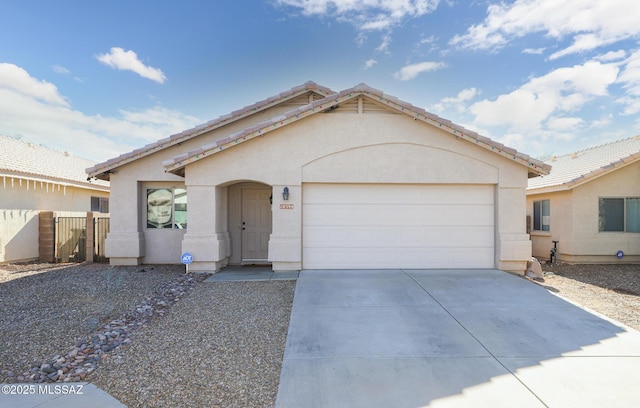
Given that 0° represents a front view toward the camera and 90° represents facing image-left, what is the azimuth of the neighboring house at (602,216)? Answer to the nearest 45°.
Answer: approximately 0°

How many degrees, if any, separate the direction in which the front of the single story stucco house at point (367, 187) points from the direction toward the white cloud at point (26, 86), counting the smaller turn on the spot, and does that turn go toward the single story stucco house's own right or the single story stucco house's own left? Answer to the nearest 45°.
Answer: approximately 135° to the single story stucco house's own right

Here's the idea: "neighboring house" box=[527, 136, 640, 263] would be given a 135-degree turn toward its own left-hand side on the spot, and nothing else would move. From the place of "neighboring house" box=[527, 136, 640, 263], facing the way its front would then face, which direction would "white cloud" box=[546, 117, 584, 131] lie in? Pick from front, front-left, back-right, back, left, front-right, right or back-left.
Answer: front-left

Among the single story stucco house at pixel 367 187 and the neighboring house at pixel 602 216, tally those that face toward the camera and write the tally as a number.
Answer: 2

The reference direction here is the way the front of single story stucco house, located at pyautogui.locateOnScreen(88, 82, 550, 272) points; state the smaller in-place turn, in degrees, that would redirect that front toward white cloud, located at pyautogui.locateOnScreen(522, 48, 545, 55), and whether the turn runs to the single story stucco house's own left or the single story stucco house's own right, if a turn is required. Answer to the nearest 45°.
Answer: approximately 135° to the single story stucco house's own left

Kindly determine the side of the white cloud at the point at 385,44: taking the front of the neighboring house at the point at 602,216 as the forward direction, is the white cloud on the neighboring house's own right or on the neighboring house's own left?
on the neighboring house's own right
